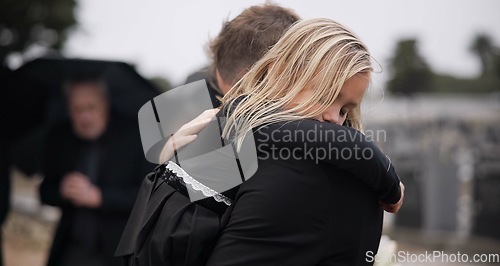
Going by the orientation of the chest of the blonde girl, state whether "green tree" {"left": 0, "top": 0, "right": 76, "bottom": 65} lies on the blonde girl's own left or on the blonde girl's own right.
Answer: on the blonde girl's own left

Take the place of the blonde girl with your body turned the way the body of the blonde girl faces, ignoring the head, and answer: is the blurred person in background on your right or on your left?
on your left
